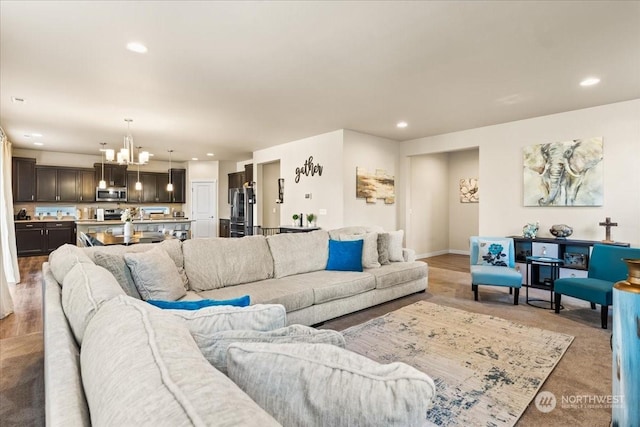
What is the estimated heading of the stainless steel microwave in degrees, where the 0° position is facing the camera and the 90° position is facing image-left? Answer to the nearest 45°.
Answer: approximately 0°

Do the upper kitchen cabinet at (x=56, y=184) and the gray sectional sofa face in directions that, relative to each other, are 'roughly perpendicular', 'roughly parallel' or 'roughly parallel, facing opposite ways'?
roughly parallel

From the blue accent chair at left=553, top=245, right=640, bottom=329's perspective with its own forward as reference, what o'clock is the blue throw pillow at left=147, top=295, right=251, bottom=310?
The blue throw pillow is roughly at 11 o'clock from the blue accent chair.

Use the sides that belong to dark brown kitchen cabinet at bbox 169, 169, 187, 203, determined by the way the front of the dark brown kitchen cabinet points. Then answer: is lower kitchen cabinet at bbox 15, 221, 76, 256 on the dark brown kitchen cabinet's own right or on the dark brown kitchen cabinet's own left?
on the dark brown kitchen cabinet's own right

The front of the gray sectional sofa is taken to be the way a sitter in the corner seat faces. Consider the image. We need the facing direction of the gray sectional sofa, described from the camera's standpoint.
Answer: facing the viewer and to the right of the viewer

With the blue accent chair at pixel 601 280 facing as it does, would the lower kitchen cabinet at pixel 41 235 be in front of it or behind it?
in front

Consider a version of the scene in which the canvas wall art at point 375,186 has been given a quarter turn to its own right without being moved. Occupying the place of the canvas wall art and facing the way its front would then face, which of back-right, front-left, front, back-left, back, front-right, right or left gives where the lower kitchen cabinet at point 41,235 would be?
front-right

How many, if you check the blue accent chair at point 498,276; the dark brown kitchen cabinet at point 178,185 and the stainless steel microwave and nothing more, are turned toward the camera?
3

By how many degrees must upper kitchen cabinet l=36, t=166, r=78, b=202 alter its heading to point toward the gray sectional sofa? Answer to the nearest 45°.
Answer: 0° — it already faces it

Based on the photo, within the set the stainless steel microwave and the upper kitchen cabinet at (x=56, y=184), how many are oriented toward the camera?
2

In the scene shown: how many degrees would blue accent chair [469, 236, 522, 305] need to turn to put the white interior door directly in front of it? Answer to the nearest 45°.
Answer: approximately 90° to its right

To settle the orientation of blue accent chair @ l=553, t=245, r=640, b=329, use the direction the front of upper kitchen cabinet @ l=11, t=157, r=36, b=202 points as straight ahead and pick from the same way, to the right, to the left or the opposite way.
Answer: to the right

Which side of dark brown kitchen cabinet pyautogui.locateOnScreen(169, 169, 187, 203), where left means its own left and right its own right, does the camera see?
front

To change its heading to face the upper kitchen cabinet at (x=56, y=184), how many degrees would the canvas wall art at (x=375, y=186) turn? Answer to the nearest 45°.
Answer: approximately 135° to its right

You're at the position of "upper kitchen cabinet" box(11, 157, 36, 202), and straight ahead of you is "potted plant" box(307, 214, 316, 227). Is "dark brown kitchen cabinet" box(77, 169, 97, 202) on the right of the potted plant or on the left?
left

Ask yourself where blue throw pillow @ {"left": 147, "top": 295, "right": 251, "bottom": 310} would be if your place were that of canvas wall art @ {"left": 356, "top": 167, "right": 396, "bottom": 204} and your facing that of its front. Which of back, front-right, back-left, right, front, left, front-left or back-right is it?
front-right

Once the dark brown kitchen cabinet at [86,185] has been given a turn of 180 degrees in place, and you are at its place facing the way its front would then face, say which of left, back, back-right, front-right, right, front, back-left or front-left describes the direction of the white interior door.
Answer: right

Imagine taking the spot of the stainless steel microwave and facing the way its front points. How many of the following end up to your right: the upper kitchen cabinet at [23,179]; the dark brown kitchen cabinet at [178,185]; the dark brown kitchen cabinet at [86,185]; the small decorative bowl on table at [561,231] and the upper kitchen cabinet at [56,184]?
3
